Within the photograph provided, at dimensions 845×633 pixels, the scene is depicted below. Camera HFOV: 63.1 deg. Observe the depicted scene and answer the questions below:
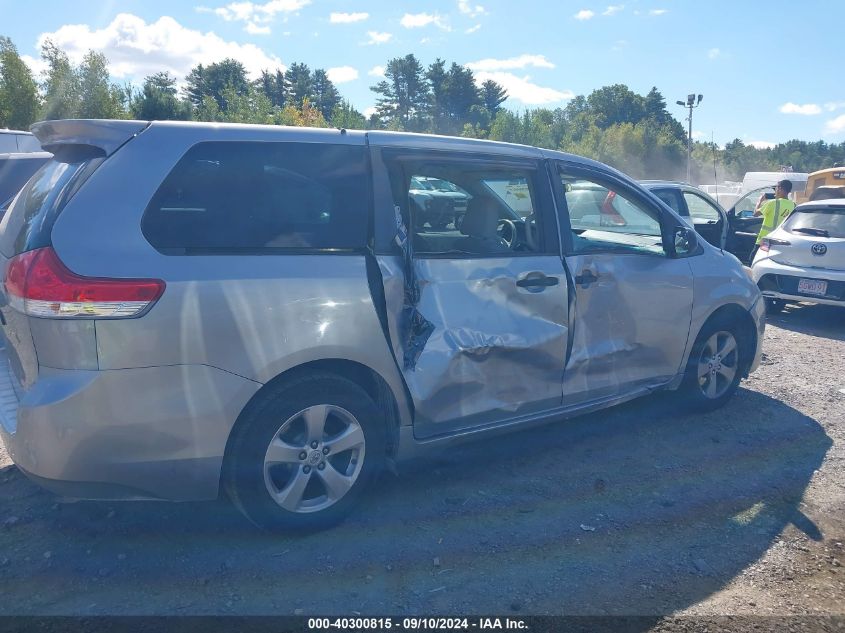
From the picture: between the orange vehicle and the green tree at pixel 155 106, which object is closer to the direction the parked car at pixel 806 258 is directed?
the orange vehicle

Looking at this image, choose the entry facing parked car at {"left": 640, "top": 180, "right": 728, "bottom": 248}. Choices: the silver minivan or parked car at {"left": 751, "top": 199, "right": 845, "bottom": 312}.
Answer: the silver minivan

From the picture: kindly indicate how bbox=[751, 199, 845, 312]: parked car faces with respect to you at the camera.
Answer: facing away from the viewer and to the right of the viewer

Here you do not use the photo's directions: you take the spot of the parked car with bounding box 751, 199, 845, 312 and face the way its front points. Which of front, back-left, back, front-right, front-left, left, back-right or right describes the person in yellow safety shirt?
front-left

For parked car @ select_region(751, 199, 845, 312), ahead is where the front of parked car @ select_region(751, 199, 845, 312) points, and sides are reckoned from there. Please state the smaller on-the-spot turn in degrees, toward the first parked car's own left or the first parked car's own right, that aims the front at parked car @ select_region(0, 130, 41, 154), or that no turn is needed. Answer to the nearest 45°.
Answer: approximately 135° to the first parked car's own left

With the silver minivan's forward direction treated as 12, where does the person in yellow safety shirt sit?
The person in yellow safety shirt is roughly at 12 o'clock from the silver minivan.

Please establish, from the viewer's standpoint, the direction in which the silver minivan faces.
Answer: facing away from the viewer and to the right of the viewer

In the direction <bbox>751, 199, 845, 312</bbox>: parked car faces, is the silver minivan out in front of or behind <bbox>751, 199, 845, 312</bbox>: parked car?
behind

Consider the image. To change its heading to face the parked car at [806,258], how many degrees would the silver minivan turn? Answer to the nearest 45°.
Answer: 0° — it already faces it
